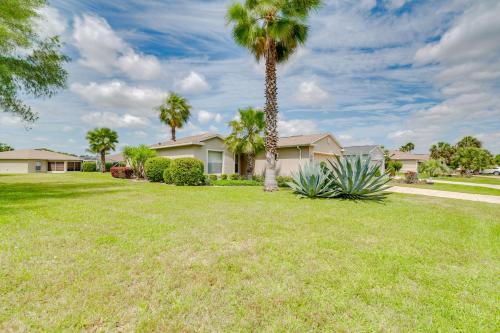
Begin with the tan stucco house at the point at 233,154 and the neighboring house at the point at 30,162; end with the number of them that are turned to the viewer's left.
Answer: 0

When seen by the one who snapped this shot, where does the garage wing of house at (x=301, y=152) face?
facing the viewer and to the right of the viewer

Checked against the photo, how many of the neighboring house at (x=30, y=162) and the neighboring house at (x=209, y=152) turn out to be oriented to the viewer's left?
0

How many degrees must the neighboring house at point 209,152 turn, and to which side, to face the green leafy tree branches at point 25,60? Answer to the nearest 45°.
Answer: approximately 90° to its right

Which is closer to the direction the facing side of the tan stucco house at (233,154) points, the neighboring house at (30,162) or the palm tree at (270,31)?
the palm tree

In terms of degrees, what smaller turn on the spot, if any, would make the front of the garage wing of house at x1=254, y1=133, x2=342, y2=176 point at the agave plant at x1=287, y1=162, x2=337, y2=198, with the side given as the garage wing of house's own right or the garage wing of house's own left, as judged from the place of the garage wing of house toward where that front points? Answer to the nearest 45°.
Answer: approximately 45° to the garage wing of house's own right

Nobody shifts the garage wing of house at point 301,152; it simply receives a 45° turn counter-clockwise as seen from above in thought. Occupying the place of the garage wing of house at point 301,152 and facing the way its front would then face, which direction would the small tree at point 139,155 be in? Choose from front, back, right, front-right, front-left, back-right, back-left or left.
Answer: back

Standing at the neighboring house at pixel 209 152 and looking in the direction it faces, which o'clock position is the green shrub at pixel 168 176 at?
The green shrub is roughly at 3 o'clock from the neighboring house.

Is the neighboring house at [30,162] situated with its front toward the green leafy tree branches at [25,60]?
yes

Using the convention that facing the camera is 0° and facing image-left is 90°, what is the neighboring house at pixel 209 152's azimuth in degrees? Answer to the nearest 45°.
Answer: approximately 315°

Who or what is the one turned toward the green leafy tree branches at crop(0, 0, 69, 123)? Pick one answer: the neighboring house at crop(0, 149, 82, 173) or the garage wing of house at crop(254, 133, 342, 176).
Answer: the neighboring house at crop(0, 149, 82, 173)

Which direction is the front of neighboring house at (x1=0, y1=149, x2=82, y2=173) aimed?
toward the camera

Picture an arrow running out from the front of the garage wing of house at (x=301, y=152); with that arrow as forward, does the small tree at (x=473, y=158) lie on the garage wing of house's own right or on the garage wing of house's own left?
on the garage wing of house's own left

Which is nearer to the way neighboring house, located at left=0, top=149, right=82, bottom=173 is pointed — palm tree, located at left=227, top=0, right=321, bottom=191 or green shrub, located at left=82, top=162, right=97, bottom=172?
the palm tree
